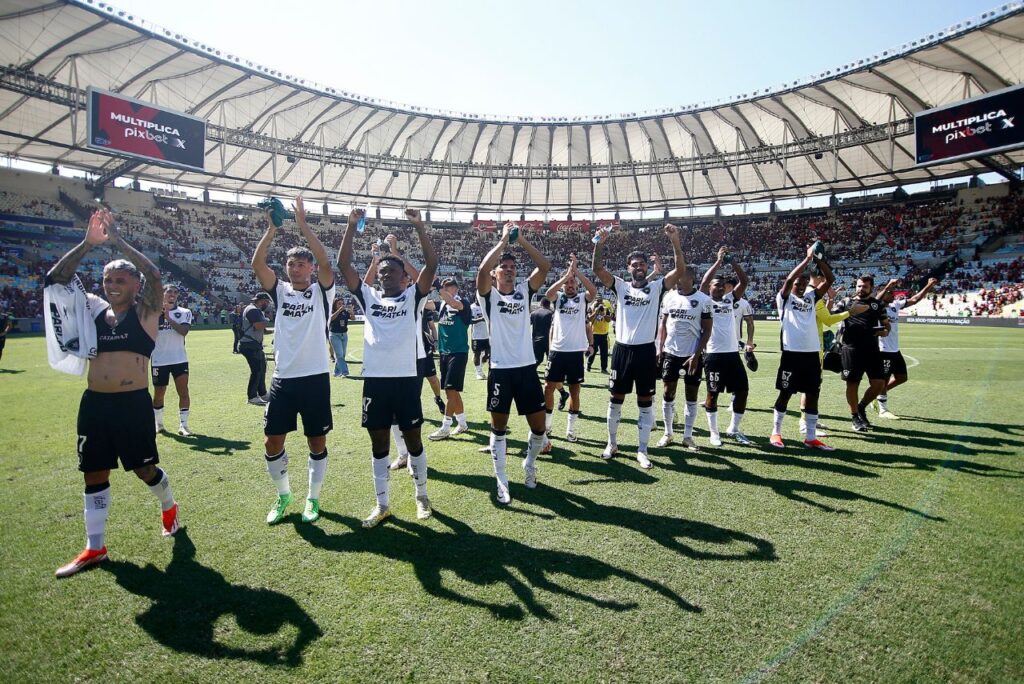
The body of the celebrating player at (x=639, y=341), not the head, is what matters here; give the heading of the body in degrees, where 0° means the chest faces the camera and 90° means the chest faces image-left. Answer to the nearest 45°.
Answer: approximately 0°

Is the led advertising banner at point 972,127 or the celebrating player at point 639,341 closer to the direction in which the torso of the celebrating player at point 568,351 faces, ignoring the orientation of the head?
the celebrating player

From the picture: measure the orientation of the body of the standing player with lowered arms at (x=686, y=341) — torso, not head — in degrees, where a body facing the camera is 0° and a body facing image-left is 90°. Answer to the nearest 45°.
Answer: approximately 0°

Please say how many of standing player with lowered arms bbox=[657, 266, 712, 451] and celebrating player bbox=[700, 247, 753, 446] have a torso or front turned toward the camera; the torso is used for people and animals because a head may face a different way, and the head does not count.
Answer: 2

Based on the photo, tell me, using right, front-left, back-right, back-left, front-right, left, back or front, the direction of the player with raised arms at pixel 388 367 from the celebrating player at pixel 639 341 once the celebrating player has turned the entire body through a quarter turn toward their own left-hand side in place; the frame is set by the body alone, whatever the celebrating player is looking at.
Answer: back-right

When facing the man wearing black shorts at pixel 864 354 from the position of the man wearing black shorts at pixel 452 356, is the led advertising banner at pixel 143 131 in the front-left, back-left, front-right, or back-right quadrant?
back-left
